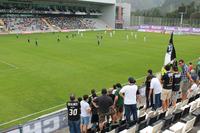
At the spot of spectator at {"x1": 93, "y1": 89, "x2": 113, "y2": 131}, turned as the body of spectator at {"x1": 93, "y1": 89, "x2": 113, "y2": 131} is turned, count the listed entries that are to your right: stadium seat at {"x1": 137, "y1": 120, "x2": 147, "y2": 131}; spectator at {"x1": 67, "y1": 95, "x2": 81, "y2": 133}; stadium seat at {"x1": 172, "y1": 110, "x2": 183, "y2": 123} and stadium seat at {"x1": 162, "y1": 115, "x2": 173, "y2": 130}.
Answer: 3

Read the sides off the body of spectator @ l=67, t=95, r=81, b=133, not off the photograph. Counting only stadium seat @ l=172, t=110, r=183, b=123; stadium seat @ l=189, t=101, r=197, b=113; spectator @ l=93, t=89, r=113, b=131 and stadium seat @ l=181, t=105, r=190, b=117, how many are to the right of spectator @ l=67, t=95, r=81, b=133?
4

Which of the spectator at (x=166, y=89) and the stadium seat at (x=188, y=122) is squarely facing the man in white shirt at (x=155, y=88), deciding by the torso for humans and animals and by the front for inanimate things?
the stadium seat

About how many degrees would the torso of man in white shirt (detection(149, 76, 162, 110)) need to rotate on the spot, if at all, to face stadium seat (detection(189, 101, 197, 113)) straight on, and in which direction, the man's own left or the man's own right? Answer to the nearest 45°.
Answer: approximately 135° to the man's own right

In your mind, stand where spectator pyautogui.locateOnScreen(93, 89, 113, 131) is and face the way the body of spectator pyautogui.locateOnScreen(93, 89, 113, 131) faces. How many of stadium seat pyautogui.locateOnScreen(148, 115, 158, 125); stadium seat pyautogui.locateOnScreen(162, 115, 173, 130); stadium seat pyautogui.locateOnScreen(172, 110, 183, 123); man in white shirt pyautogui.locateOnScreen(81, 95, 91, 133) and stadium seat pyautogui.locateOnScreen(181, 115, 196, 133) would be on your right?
4

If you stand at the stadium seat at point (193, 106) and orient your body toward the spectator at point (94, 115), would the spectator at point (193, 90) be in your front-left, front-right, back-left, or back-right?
back-right

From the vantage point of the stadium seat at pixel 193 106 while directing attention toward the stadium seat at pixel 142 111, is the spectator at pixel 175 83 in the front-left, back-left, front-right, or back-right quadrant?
front-right

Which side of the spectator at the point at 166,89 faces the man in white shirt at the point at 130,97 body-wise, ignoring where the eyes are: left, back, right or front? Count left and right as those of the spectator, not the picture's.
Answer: left

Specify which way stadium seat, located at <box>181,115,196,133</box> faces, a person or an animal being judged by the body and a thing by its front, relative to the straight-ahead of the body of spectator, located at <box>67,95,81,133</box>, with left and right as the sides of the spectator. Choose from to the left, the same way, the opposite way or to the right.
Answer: the same way

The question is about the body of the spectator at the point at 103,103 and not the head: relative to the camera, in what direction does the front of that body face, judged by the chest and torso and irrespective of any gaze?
away from the camera

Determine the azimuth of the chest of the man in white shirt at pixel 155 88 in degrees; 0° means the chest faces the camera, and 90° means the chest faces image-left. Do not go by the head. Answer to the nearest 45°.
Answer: approximately 135°

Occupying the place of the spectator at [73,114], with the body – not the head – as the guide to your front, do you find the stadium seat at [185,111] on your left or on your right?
on your right

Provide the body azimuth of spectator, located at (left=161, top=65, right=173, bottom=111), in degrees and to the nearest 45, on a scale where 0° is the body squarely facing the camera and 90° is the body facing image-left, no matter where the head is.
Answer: approximately 135°

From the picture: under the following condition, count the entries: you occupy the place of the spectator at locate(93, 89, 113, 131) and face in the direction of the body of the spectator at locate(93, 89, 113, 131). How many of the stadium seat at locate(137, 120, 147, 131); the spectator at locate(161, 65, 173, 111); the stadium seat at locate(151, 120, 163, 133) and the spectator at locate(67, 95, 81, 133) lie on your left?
1

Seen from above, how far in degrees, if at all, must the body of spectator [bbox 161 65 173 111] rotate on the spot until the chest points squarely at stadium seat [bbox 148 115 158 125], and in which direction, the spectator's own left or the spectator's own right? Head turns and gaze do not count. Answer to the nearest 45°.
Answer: approximately 135° to the spectator's own left

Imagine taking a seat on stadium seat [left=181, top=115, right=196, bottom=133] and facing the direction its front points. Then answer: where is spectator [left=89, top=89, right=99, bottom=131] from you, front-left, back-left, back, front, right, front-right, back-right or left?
front-left

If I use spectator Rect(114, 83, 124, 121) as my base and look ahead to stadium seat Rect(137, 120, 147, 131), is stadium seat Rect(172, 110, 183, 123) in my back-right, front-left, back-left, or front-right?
front-left

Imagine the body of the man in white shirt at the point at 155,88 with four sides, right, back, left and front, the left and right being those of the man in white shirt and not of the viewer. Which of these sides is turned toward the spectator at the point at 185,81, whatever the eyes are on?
right

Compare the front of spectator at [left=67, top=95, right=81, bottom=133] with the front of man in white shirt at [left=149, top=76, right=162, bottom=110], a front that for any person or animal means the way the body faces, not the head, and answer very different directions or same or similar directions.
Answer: same or similar directions

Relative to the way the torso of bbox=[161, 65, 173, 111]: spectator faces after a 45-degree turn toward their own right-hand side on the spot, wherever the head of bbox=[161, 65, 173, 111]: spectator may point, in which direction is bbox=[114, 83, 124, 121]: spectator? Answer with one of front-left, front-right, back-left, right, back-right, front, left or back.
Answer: back-left

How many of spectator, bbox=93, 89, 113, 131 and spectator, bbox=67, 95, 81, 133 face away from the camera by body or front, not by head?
2

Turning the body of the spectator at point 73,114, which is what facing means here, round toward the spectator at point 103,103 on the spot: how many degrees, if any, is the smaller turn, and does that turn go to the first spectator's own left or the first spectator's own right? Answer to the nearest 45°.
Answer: approximately 90° to the first spectator's own right
